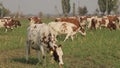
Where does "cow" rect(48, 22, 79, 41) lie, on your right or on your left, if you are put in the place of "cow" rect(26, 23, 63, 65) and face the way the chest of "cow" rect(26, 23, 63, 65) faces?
on your left
